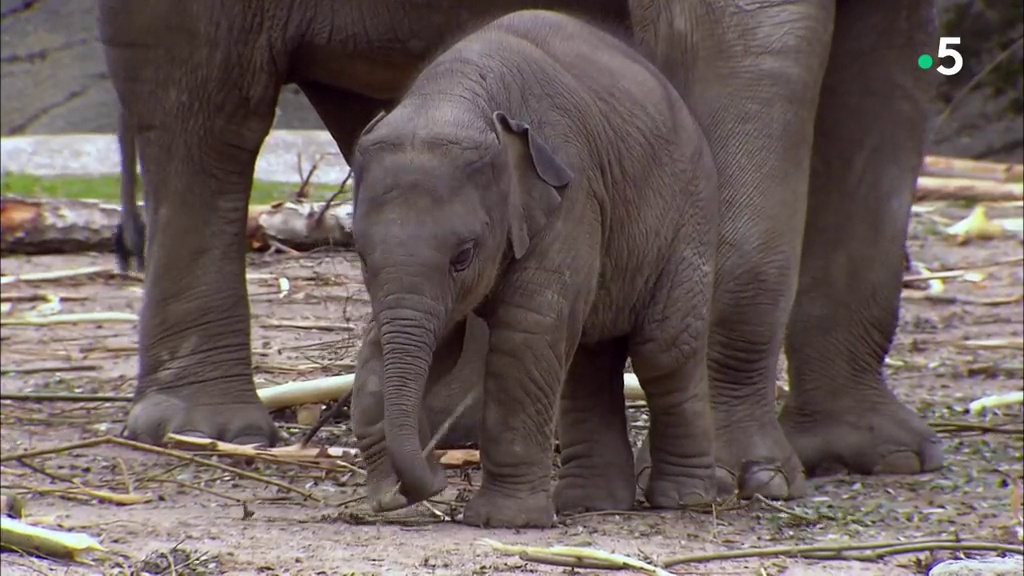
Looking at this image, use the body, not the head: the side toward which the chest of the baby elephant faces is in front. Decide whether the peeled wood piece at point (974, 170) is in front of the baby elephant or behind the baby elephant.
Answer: behind

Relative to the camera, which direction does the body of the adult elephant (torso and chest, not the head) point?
to the viewer's right

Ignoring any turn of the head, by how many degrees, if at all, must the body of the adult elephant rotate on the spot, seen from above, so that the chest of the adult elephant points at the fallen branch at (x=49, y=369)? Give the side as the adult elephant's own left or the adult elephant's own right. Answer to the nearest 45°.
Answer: approximately 135° to the adult elephant's own left

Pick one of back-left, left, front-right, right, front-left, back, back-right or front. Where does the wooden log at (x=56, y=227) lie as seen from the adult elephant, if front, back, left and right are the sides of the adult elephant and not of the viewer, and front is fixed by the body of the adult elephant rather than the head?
back-left

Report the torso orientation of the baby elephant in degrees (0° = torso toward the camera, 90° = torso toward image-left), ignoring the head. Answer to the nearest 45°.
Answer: approximately 45°

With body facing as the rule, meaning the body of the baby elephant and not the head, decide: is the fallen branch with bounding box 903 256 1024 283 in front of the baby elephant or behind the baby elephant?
behind

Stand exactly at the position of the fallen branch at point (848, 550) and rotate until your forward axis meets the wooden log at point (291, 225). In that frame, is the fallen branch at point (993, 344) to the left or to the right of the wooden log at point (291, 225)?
right
